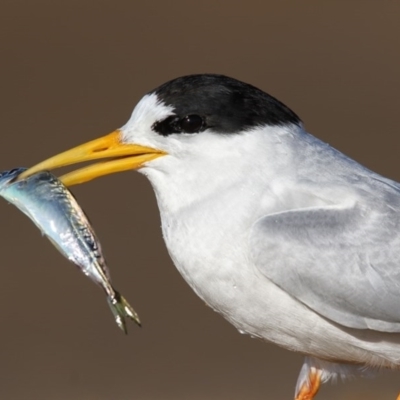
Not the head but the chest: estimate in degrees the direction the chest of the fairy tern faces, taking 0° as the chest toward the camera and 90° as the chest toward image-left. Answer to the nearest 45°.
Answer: approximately 90°
